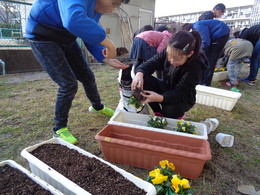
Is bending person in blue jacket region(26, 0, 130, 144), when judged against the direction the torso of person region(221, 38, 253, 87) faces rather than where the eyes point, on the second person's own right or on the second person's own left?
on the second person's own left

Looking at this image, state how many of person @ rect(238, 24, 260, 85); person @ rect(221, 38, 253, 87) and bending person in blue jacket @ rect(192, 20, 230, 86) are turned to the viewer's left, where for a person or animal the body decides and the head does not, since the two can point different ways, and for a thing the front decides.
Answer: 3

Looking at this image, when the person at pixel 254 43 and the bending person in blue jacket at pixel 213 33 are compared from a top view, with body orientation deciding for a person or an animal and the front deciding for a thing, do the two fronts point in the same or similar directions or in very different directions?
same or similar directions

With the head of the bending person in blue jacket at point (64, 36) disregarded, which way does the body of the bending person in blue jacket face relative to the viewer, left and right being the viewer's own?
facing the viewer and to the right of the viewer

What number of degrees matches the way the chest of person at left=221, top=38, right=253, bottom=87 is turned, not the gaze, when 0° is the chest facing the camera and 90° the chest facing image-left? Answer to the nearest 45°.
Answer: approximately 90°

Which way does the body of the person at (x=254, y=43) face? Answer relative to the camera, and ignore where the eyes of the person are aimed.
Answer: to the viewer's left

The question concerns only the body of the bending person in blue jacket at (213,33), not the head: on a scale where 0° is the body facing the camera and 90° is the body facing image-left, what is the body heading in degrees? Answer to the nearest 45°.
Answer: approximately 90°

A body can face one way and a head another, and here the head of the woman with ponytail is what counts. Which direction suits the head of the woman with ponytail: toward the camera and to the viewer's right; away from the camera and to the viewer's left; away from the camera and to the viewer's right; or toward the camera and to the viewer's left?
toward the camera and to the viewer's left

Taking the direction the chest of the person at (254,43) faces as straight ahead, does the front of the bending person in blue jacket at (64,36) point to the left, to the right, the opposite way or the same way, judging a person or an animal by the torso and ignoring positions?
the opposite way

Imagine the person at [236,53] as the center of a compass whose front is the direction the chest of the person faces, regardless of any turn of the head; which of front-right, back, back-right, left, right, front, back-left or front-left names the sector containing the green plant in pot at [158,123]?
left

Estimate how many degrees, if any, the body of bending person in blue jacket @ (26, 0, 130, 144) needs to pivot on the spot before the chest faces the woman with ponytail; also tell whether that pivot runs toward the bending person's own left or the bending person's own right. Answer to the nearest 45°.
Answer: approximately 45° to the bending person's own left

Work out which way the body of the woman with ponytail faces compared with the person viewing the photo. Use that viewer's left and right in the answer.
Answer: facing the viewer and to the left of the viewer

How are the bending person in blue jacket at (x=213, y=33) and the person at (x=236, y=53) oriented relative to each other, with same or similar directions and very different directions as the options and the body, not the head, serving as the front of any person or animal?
same or similar directions
